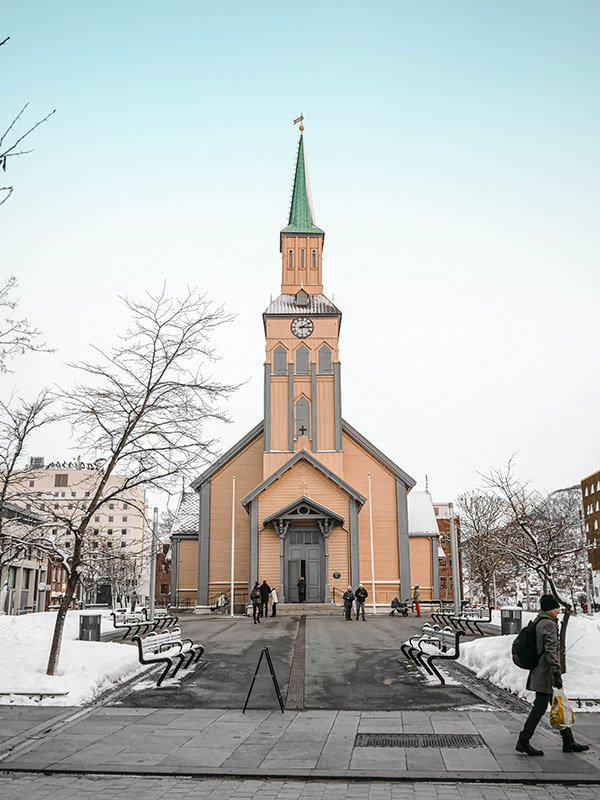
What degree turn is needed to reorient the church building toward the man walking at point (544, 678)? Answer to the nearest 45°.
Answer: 0° — it already faces them

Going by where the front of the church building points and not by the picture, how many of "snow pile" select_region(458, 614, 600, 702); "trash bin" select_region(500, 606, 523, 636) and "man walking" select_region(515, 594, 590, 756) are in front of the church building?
3

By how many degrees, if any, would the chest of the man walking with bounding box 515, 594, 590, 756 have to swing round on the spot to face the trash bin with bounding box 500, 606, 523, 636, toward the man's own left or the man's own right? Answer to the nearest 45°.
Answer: approximately 90° to the man's own left

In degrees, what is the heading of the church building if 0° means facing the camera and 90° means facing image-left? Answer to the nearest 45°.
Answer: approximately 0°

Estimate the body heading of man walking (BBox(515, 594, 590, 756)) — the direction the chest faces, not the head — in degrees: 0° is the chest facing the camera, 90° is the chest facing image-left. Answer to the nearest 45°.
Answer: approximately 270°

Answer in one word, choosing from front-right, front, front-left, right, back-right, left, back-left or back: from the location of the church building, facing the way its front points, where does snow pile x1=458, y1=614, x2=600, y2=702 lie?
front

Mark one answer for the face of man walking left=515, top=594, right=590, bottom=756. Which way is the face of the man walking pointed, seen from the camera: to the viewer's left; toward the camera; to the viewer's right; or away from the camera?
to the viewer's right

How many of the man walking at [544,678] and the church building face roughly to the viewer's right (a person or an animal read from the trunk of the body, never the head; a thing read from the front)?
1

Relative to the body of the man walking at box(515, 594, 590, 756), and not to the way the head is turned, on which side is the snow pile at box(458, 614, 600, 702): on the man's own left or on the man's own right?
on the man's own left

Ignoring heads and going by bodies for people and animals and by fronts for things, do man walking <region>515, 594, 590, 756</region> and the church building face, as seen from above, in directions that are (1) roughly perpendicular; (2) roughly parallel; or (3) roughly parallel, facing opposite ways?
roughly perpendicular

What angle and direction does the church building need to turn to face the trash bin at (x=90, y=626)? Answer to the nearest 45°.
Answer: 0° — it already faces it
